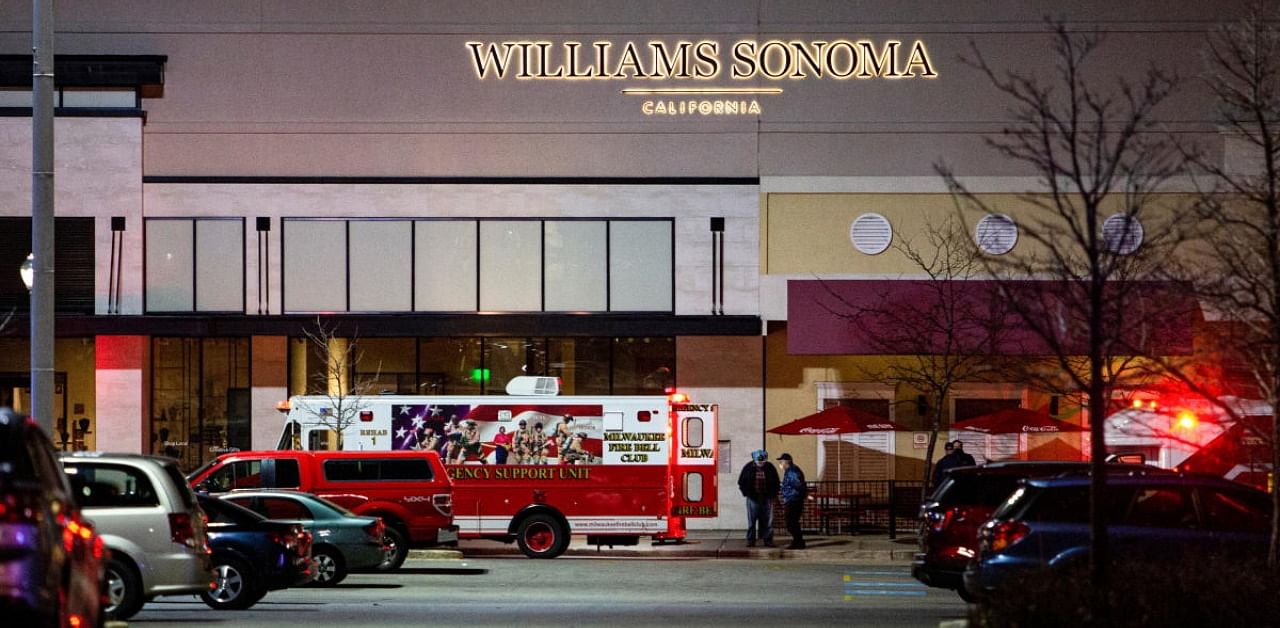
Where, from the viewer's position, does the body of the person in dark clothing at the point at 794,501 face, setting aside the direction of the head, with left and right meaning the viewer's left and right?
facing to the left of the viewer
